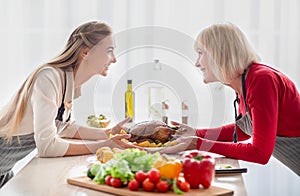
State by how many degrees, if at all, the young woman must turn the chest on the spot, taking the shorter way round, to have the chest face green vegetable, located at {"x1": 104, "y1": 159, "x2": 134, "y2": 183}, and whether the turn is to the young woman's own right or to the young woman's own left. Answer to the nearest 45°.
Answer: approximately 90° to the young woman's own right

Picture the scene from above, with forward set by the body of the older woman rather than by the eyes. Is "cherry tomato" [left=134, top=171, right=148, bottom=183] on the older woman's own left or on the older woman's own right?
on the older woman's own left

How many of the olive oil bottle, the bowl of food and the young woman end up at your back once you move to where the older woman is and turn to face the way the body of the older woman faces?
0

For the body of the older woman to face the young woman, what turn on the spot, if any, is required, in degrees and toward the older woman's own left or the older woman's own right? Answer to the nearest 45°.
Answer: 0° — they already face them

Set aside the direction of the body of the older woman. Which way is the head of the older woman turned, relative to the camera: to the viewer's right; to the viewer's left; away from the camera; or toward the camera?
to the viewer's left

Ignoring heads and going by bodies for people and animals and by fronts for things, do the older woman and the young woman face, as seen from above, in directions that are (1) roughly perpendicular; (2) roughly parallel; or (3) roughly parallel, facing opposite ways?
roughly parallel, facing opposite ways

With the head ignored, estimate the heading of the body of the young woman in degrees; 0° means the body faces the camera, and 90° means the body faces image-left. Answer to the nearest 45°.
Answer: approximately 270°

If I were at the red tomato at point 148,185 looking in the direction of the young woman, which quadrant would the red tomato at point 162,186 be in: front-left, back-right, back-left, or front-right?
back-right

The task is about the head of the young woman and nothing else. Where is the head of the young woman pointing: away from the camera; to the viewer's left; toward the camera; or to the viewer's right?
to the viewer's right

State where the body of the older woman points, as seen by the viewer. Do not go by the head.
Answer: to the viewer's left
